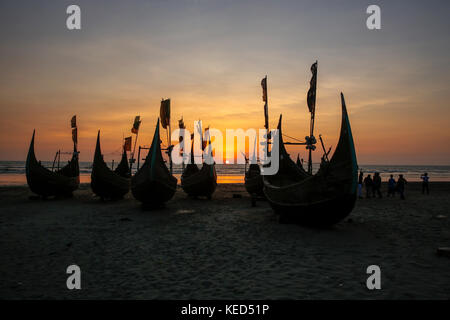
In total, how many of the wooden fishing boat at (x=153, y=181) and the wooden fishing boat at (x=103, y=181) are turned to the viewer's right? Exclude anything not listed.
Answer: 0

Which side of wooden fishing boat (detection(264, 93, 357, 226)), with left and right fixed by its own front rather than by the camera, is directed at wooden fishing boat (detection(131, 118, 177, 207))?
back

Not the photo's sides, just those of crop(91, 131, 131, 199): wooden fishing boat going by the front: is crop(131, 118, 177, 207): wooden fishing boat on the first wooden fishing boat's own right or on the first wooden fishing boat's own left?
on the first wooden fishing boat's own left

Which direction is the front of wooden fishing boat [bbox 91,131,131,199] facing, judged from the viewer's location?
facing the viewer and to the left of the viewer

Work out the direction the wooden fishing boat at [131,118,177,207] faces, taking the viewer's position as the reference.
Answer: facing the viewer

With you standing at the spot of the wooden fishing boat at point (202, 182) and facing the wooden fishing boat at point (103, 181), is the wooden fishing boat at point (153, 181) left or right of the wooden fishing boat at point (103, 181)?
left

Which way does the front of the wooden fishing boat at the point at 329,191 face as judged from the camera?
facing the viewer and to the right of the viewer

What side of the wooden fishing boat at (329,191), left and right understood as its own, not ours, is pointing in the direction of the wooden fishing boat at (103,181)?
back
